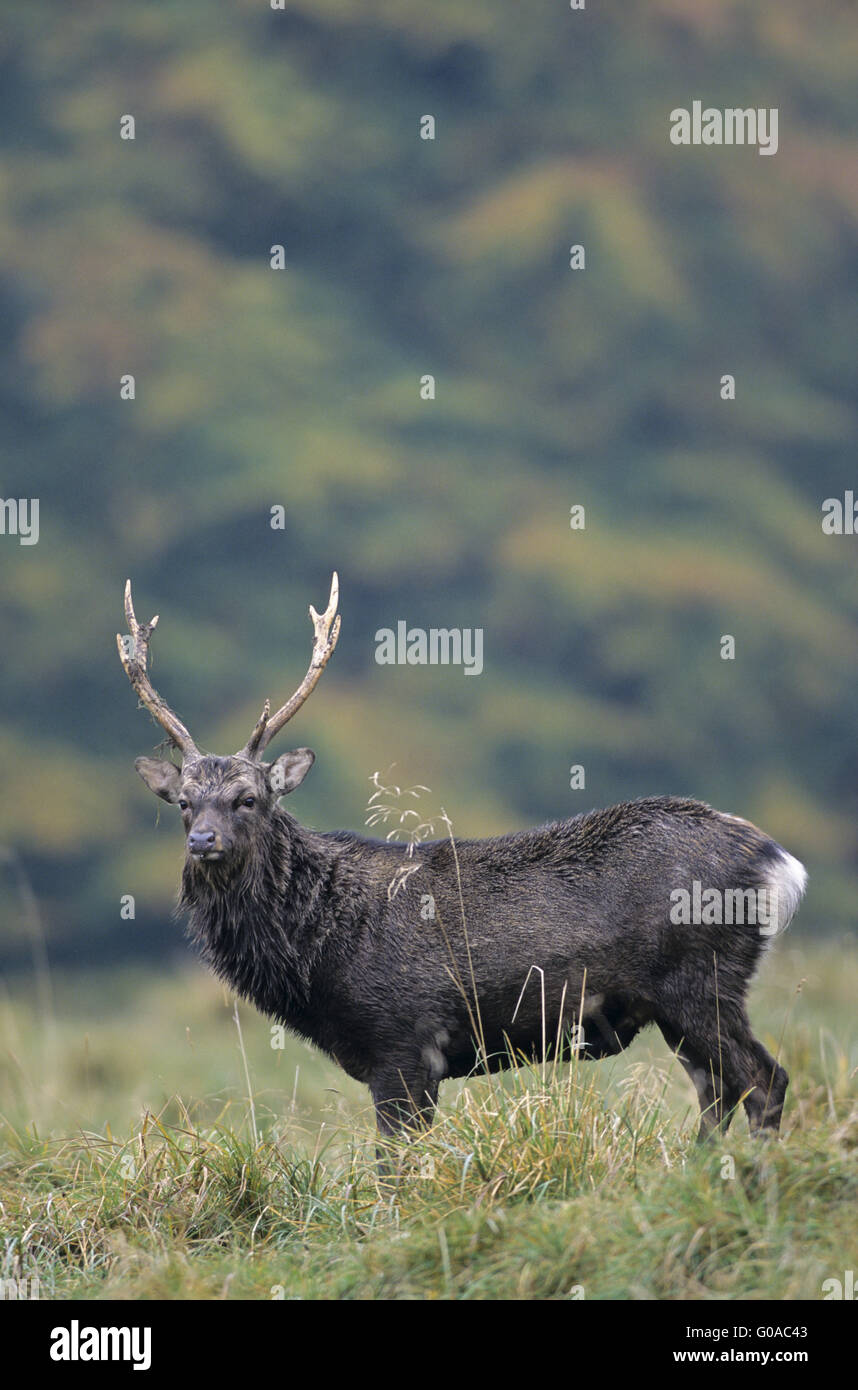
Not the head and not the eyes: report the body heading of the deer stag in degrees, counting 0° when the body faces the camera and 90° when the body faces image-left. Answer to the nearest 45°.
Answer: approximately 90°
